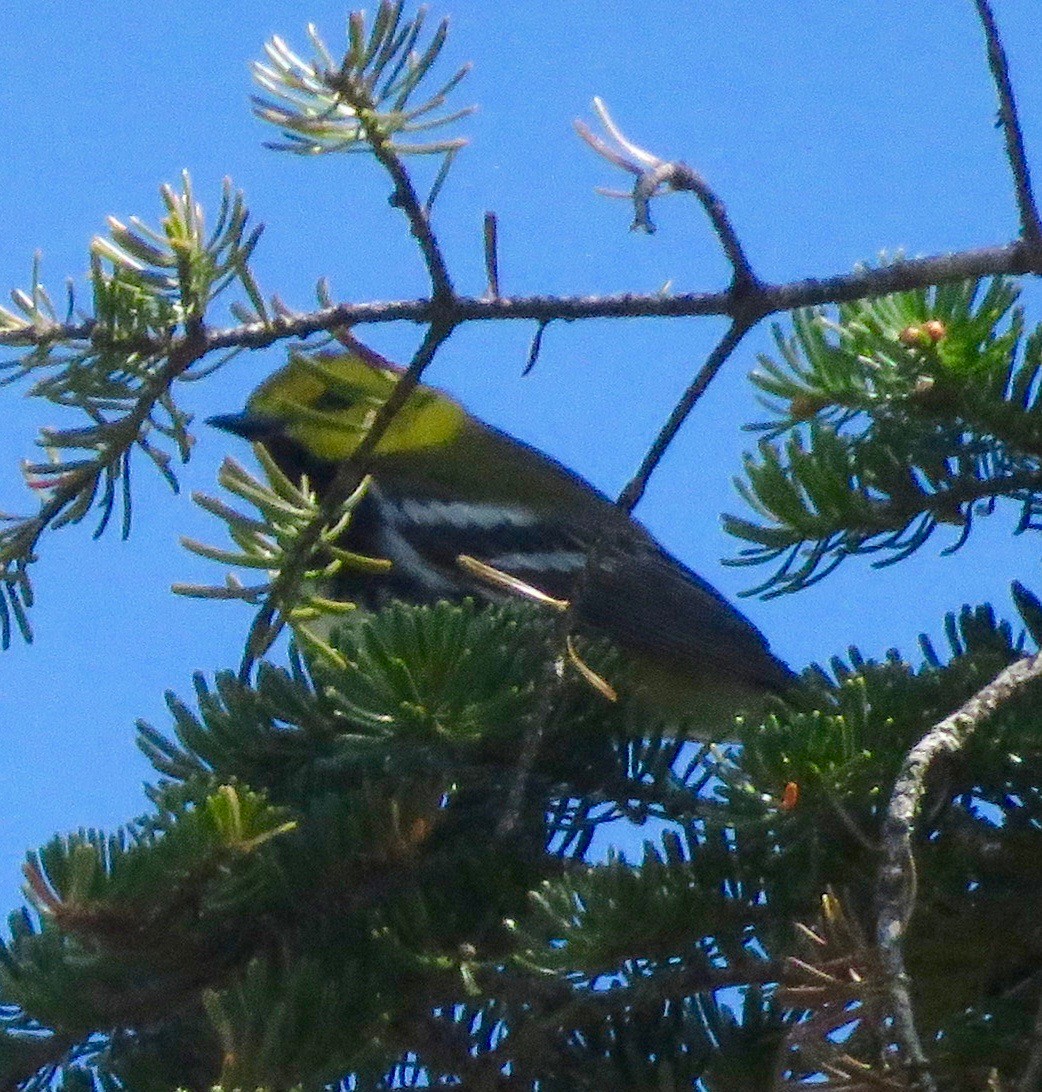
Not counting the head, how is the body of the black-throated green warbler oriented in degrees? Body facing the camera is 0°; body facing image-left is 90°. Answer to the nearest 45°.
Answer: approximately 90°

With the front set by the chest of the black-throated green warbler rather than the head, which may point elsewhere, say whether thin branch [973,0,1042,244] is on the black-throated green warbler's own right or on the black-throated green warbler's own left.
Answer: on the black-throated green warbler's own left

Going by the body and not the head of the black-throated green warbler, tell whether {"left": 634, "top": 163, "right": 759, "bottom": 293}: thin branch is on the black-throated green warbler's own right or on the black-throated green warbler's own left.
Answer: on the black-throated green warbler's own left

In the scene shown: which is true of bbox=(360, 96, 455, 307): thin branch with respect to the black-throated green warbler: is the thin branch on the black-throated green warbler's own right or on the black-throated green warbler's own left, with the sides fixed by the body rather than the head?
on the black-throated green warbler's own left
